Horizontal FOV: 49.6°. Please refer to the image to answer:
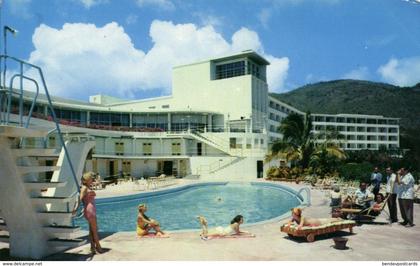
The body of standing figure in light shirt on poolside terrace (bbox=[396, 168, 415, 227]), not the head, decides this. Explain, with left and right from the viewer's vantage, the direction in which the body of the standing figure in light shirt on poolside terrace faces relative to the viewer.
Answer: facing the viewer and to the left of the viewer

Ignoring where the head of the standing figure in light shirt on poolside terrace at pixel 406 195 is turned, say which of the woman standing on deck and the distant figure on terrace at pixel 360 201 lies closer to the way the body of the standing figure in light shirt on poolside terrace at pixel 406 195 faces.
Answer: the woman standing on deck

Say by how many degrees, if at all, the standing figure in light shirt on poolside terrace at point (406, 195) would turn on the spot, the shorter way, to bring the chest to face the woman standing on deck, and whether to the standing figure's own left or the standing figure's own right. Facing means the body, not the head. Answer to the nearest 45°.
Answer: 0° — they already face them

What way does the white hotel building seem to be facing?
toward the camera

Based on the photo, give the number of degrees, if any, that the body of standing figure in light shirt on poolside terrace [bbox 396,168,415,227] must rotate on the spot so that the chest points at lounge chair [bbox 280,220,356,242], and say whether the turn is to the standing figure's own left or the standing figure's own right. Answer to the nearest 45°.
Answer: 0° — they already face it

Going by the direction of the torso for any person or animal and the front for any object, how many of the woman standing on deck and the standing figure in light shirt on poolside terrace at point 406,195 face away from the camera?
0

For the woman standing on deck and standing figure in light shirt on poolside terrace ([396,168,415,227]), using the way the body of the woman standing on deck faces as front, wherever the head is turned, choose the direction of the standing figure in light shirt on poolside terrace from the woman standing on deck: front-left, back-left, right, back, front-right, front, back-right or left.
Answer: front-left

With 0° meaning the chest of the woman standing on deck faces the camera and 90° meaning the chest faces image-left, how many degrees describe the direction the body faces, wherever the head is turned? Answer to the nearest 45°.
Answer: approximately 315°

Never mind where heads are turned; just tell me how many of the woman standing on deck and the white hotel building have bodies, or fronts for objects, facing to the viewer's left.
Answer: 0

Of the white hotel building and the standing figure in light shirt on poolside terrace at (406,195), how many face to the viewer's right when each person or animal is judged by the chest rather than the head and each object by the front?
0

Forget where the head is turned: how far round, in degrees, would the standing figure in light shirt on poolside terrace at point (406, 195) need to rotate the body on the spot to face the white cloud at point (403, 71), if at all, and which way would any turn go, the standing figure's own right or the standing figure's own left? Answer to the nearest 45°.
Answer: approximately 135° to the standing figure's own right

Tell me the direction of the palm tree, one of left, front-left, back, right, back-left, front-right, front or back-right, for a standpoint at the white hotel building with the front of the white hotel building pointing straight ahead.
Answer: front-left
